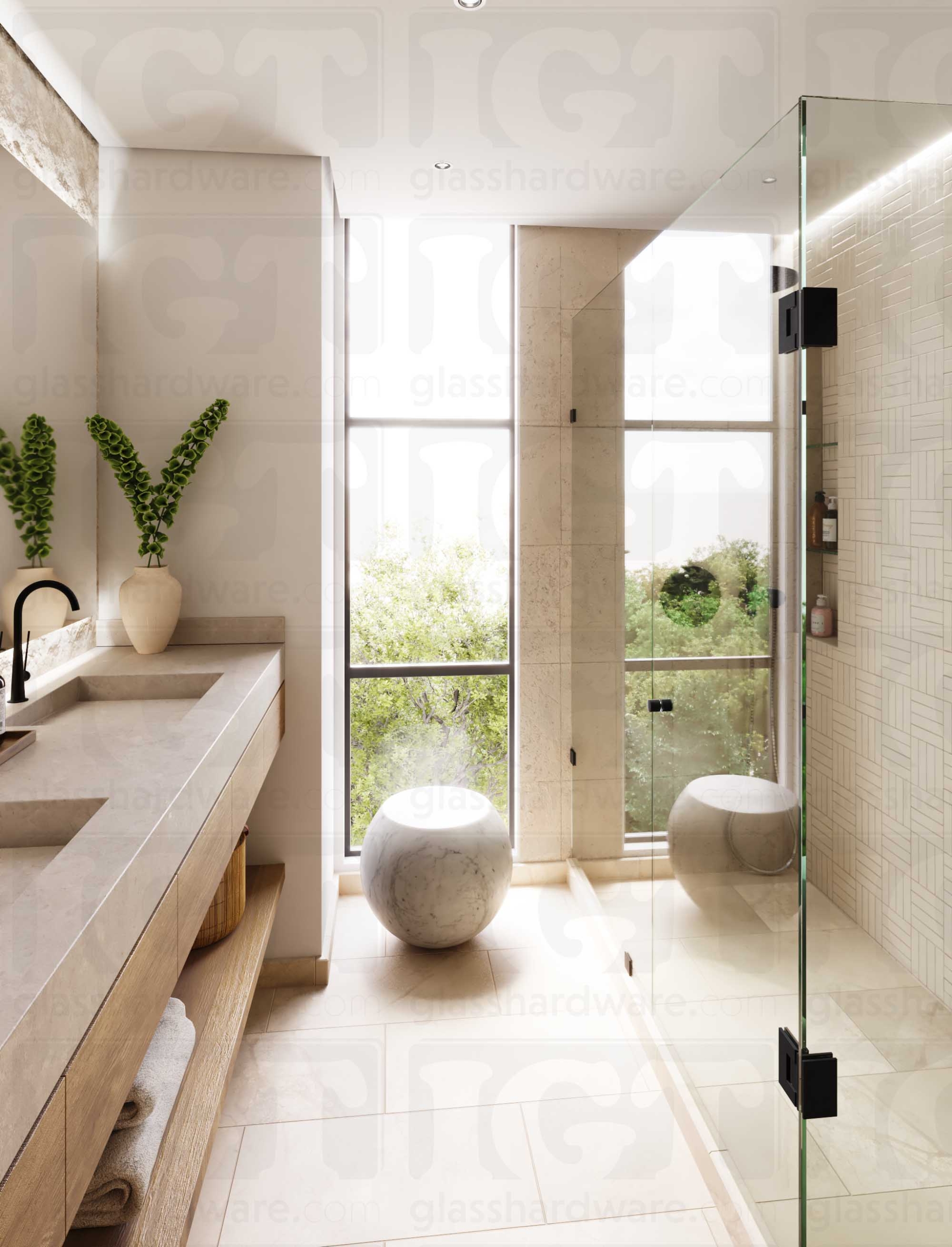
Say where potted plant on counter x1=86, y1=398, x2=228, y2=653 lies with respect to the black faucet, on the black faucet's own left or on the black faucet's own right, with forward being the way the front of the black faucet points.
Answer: on the black faucet's own left

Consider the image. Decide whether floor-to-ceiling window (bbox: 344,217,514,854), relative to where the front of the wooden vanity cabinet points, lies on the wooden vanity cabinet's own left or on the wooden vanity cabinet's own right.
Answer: on the wooden vanity cabinet's own left

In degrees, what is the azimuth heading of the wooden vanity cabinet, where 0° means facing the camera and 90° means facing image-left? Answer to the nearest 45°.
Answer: approximately 270°

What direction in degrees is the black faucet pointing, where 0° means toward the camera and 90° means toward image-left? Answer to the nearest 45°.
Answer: approximately 270°

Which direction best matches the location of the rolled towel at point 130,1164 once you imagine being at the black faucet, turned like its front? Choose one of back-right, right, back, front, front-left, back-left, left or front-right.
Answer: right

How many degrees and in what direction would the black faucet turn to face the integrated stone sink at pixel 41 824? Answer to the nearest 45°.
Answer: approximately 90° to its right

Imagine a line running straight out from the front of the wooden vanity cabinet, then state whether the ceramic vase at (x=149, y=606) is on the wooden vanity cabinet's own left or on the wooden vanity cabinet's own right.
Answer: on the wooden vanity cabinet's own left
